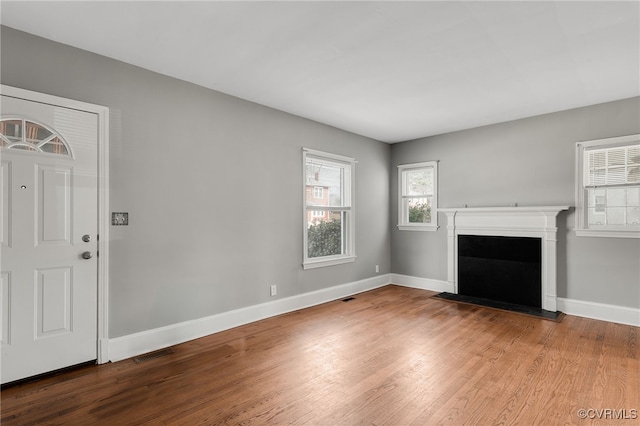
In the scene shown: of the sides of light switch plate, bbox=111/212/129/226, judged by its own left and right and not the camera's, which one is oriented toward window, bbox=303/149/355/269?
left

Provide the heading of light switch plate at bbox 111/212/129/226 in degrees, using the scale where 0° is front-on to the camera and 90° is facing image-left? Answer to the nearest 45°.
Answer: approximately 0°

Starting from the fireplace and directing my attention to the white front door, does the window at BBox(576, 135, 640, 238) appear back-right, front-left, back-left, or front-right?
back-left

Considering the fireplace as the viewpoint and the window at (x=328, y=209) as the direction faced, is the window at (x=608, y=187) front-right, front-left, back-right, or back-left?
back-left

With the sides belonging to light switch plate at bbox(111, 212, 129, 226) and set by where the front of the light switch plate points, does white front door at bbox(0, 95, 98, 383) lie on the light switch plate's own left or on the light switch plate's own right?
on the light switch plate's own right

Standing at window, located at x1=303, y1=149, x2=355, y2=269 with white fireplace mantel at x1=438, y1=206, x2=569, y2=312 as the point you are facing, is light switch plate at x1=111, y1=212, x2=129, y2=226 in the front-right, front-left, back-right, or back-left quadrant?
back-right

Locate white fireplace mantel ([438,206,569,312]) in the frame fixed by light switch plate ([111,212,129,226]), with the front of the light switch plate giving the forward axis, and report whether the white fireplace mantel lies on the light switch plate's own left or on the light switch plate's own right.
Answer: on the light switch plate's own left

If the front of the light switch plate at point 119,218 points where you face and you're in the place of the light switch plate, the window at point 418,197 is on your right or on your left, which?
on your left

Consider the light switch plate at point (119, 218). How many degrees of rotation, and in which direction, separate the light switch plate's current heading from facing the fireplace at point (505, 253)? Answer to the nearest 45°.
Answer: approximately 90° to its left
